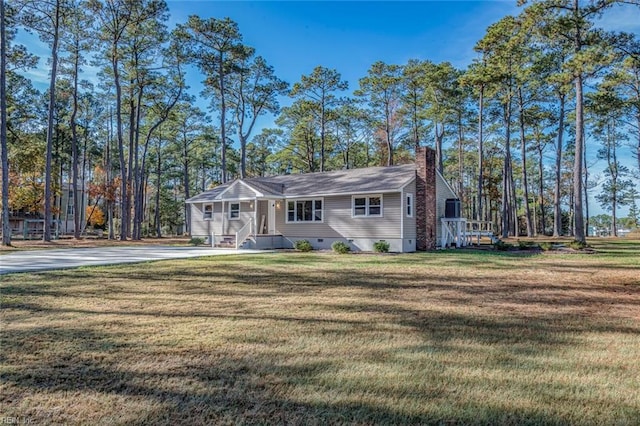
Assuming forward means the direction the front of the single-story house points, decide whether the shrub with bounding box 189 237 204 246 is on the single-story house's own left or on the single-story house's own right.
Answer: on the single-story house's own right

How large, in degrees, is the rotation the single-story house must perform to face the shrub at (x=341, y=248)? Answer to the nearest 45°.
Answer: approximately 45° to its left

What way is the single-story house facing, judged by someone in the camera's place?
facing the viewer and to the left of the viewer
